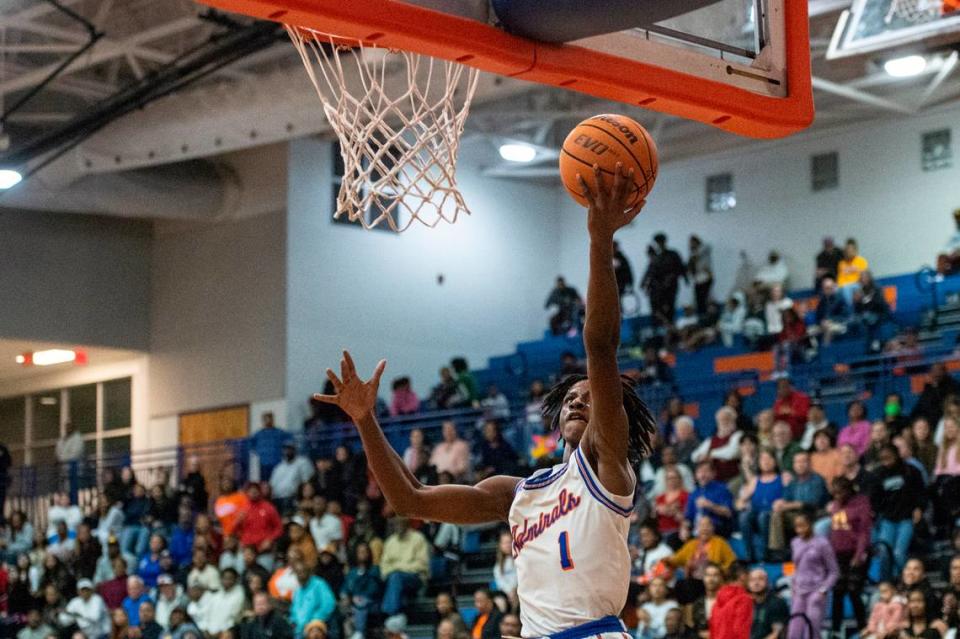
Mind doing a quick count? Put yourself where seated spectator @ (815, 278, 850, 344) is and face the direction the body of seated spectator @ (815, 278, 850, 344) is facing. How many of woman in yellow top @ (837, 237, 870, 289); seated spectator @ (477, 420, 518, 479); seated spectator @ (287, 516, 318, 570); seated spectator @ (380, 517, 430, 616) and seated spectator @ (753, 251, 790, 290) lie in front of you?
3

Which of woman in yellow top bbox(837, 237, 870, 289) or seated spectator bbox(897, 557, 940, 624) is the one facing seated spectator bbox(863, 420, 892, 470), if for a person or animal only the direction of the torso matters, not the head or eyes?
the woman in yellow top

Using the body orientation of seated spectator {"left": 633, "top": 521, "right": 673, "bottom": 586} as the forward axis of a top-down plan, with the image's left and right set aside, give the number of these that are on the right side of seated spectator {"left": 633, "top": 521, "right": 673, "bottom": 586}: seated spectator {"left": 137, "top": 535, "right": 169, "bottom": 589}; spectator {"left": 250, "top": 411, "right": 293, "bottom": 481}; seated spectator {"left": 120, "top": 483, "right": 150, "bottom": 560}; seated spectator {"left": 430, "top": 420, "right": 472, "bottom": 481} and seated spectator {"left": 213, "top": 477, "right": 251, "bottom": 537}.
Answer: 5

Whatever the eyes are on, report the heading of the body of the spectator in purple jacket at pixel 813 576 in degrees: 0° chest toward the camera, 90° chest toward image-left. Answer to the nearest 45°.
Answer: approximately 45°

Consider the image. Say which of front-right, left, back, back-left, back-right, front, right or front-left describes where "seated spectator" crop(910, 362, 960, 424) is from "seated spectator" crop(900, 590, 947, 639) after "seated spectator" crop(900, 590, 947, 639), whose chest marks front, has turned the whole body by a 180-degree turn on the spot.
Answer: front-left

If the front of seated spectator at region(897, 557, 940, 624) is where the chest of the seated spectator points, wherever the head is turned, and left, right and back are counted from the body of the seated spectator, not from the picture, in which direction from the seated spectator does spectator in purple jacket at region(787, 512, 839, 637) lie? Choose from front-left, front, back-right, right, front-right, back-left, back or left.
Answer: right

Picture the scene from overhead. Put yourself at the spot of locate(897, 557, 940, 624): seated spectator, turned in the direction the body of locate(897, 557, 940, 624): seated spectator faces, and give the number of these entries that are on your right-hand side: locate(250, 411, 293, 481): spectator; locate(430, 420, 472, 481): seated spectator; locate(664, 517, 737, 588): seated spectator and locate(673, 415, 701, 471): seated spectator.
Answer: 4

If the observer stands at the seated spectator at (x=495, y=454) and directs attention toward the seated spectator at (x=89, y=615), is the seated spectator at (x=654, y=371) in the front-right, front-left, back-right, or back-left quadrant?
back-right

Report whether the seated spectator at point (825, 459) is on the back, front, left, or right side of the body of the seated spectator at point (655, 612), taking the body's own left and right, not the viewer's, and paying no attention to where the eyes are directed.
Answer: back

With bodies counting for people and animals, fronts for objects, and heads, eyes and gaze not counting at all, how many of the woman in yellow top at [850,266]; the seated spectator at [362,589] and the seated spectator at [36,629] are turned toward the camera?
3
